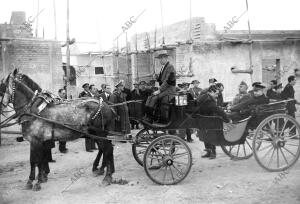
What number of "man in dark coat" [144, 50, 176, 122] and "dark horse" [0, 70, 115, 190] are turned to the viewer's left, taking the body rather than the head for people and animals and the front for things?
2

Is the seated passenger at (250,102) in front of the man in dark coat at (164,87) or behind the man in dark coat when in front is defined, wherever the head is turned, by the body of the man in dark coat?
behind

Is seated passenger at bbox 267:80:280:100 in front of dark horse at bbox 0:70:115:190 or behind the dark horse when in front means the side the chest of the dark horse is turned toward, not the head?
behind

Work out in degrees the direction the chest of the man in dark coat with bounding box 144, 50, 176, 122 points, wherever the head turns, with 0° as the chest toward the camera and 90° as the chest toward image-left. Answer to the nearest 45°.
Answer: approximately 90°

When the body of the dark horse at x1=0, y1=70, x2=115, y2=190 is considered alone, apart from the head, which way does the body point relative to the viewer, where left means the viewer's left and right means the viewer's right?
facing to the left of the viewer

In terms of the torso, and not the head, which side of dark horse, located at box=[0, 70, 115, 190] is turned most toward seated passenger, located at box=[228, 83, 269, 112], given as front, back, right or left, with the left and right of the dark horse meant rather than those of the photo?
back

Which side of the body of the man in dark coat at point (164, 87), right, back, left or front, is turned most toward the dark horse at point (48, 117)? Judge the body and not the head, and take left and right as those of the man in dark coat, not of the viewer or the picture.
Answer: front

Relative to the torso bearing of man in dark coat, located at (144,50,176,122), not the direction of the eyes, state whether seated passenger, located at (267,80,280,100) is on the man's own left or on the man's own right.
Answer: on the man's own right
